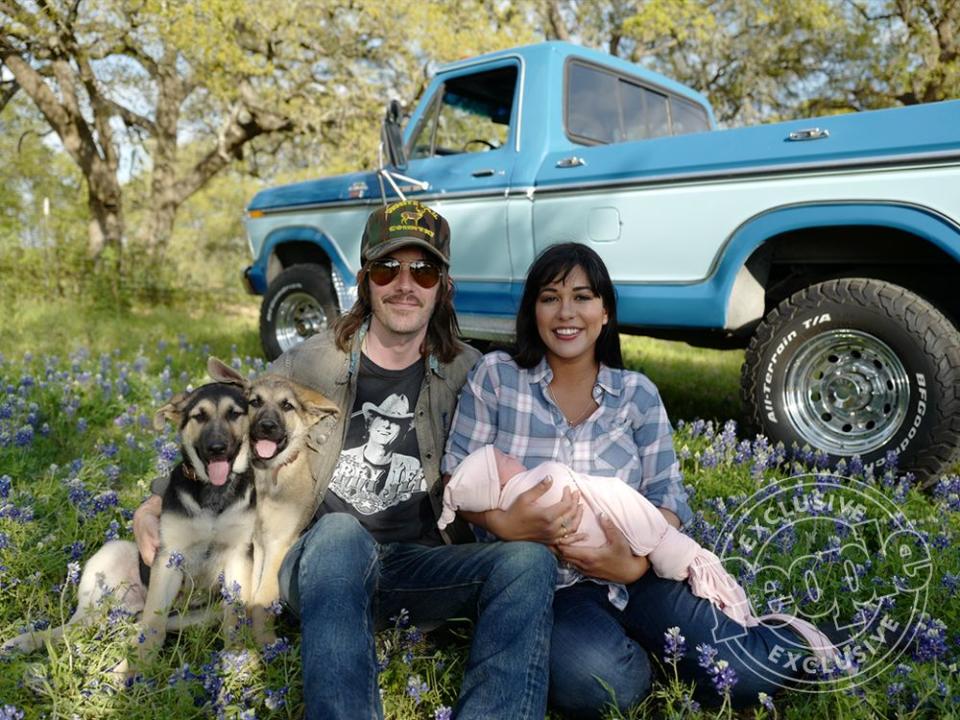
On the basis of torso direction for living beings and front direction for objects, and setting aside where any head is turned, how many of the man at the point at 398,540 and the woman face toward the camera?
2

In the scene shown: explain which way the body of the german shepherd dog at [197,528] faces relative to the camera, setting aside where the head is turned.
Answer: toward the camera

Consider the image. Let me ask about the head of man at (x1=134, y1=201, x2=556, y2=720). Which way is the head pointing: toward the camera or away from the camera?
toward the camera

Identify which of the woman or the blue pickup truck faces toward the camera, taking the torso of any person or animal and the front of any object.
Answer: the woman

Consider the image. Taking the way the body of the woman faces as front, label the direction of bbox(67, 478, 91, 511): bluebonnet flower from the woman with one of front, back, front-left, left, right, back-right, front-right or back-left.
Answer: right

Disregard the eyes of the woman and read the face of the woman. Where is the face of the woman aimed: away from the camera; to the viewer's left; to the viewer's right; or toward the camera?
toward the camera

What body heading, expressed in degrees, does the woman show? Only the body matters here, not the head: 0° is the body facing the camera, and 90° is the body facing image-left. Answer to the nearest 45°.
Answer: approximately 0°

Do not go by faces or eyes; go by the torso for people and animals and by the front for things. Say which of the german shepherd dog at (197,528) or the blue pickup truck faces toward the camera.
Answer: the german shepherd dog

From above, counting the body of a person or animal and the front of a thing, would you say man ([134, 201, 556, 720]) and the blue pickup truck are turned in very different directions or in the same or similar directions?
very different directions

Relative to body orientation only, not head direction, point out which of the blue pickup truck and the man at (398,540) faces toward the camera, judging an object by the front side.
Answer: the man

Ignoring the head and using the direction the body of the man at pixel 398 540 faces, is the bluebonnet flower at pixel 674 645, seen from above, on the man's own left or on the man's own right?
on the man's own left

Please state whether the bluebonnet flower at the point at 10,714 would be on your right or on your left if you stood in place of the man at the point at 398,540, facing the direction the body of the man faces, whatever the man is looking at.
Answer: on your right

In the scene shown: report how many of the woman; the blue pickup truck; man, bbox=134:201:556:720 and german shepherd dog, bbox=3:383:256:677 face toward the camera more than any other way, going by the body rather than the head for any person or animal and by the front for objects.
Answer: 3

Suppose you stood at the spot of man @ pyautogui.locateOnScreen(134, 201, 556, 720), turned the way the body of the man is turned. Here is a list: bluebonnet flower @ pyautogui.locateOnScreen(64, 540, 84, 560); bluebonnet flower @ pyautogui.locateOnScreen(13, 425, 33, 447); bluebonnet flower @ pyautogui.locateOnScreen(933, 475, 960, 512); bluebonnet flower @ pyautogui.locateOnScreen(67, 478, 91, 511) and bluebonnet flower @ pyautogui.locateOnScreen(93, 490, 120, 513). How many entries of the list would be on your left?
1

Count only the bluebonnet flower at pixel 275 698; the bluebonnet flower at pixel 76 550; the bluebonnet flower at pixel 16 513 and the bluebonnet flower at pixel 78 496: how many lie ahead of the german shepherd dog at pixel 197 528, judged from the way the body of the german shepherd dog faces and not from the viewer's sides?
1
